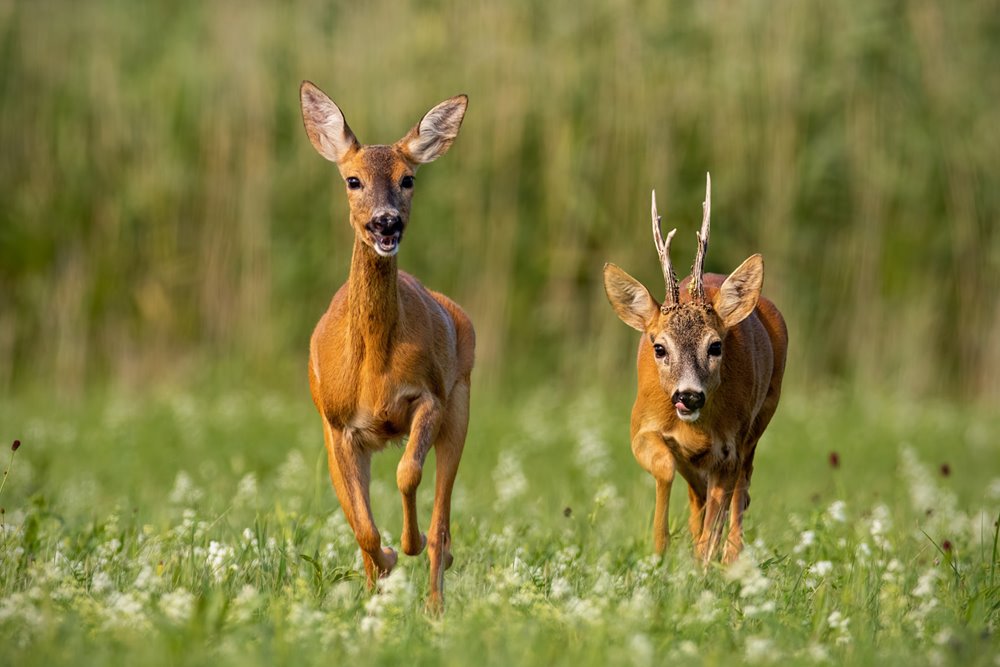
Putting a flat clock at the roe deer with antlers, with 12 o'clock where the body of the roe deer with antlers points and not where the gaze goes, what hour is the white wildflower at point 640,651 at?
The white wildflower is roughly at 12 o'clock from the roe deer with antlers.

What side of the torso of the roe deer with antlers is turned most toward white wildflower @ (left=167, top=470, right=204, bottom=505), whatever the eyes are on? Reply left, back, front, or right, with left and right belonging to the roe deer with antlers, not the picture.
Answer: right

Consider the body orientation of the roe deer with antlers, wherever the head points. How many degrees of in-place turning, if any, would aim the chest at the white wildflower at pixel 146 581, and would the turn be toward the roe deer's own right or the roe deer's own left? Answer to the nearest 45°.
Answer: approximately 45° to the roe deer's own right

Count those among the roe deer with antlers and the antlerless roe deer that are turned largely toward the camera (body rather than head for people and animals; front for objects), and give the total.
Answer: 2

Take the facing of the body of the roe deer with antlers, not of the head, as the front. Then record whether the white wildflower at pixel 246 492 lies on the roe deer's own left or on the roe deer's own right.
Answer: on the roe deer's own right

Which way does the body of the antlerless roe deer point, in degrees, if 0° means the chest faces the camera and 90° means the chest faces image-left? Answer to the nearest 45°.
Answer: approximately 0°
